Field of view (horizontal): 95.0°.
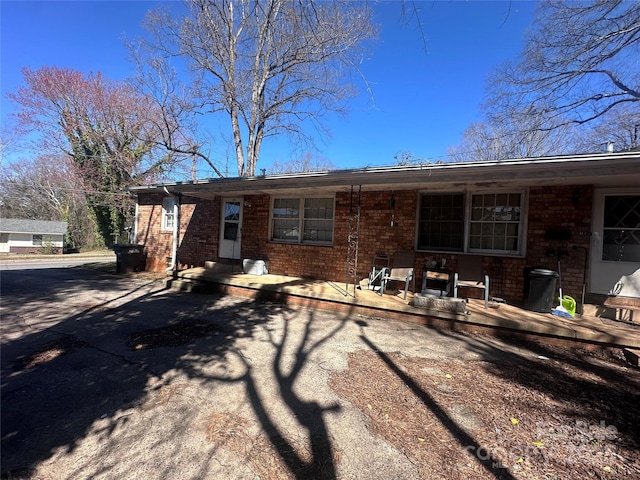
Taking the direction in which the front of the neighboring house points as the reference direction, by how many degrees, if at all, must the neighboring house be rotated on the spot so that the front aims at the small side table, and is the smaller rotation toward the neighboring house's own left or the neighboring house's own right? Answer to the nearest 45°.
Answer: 0° — it already faces it

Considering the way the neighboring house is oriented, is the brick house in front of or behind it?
in front

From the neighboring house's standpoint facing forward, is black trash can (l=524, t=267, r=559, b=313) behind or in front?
in front

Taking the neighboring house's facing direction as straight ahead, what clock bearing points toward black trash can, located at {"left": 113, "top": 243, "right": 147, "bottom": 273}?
The black trash can is roughly at 12 o'clock from the neighboring house.

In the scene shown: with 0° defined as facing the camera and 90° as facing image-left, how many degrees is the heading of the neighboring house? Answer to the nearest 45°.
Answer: approximately 0°
